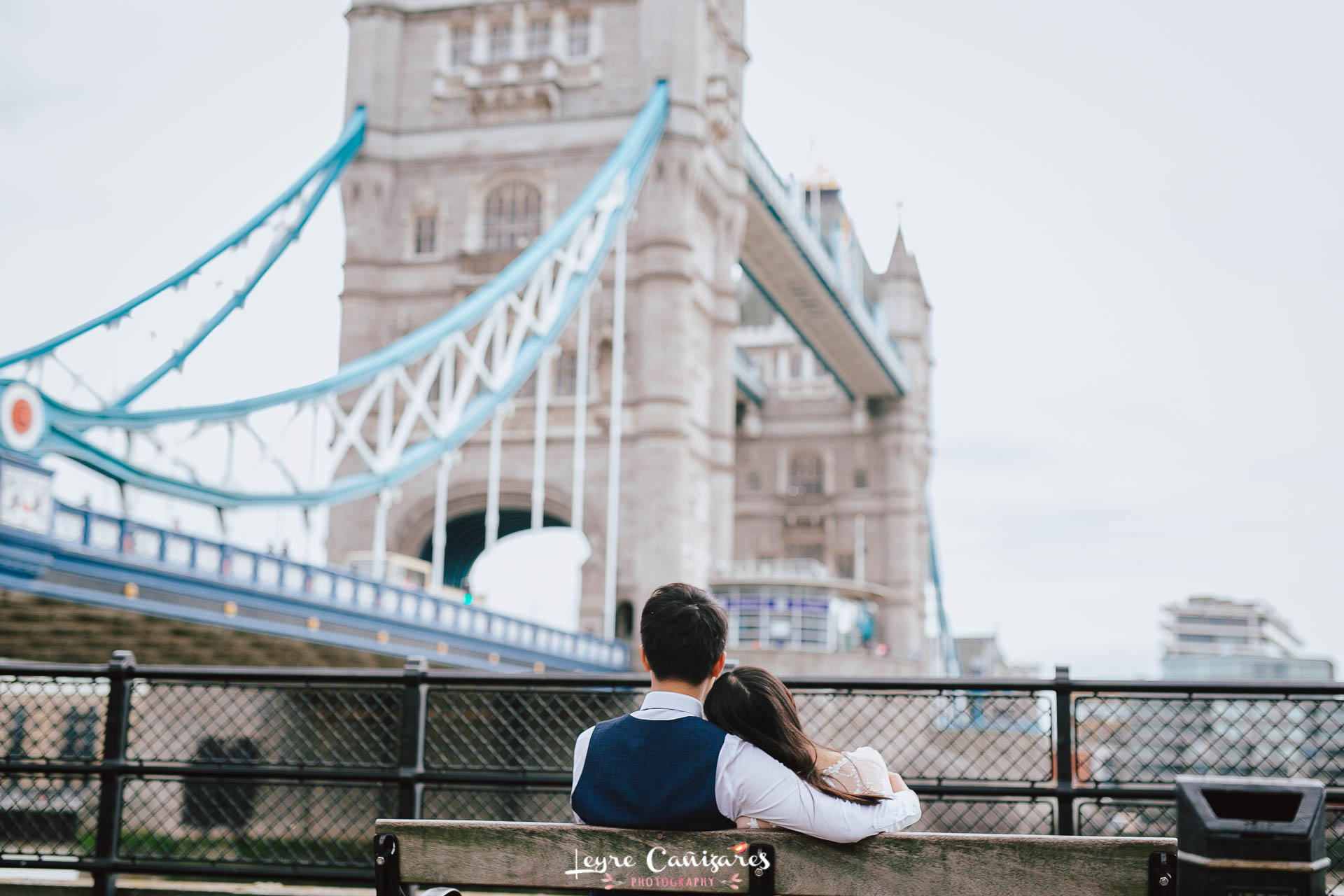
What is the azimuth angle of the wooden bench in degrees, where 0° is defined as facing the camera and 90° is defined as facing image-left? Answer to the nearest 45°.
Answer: approximately 180°

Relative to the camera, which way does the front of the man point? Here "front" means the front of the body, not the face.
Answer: away from the camera

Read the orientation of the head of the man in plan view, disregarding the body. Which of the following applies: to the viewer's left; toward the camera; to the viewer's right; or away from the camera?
away from the camera

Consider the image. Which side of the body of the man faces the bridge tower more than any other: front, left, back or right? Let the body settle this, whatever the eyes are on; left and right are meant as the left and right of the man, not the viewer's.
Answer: front

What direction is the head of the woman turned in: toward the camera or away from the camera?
away from the camera

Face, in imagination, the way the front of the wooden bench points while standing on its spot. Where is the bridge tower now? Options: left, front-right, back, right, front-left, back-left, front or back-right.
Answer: front

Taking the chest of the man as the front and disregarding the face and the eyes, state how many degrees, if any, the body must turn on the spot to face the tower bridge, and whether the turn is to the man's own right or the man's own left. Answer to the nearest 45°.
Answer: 0° — they already face it

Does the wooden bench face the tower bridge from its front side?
yes

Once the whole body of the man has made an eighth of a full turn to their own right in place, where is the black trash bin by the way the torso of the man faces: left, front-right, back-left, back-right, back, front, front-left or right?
right

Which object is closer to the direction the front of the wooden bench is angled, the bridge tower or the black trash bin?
the bridge tower
